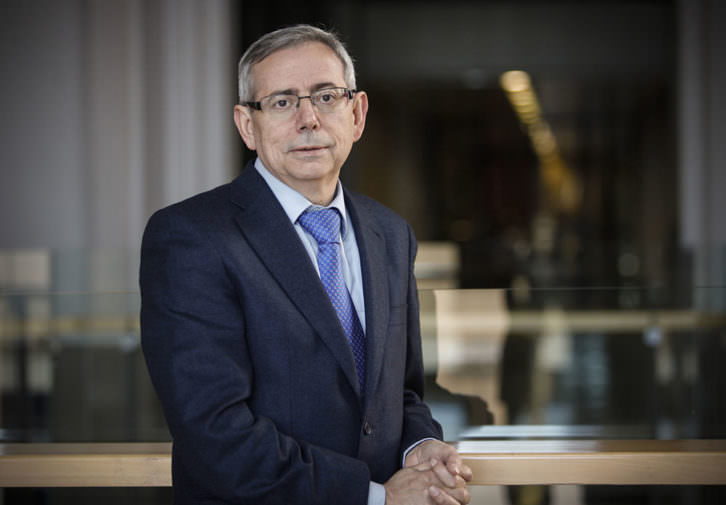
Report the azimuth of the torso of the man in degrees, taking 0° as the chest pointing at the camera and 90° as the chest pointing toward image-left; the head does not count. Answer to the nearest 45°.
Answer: approximately 315°

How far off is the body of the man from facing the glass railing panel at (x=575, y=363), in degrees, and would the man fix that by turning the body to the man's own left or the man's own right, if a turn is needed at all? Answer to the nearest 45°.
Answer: approximately 90° to the man's own left
